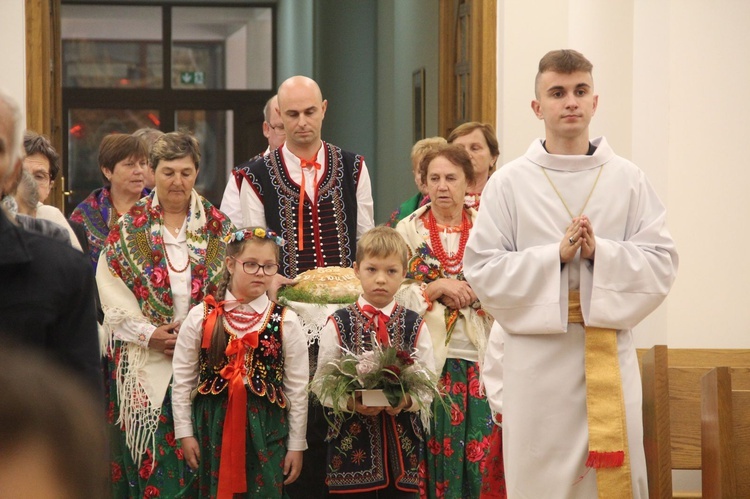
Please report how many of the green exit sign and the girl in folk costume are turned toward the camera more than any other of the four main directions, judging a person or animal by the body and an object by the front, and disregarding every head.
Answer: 2

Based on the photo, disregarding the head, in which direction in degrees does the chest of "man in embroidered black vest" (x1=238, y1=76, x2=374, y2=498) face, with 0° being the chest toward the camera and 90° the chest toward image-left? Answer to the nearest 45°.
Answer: approximately 0°

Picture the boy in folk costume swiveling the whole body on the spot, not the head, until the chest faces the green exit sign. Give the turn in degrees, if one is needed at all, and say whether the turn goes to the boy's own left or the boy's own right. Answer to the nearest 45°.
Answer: approximately 180°

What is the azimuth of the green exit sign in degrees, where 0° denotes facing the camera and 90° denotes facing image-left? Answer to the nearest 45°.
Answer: approximately 0°

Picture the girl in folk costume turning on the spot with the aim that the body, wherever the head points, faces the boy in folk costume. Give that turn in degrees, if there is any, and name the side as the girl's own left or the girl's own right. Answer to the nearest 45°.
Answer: approximately 90° to the girl's own left

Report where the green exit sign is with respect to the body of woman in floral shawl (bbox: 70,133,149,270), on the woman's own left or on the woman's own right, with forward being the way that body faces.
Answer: on the woman's own left

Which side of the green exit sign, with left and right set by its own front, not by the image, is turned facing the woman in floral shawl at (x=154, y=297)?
front

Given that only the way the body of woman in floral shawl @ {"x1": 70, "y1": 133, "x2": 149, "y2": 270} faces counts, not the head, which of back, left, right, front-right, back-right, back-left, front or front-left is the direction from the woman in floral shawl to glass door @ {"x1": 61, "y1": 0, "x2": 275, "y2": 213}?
back-left

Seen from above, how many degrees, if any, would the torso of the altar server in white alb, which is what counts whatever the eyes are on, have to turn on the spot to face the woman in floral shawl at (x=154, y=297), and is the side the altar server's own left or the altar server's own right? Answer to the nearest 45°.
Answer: approximately 135° to the altar server's own right
